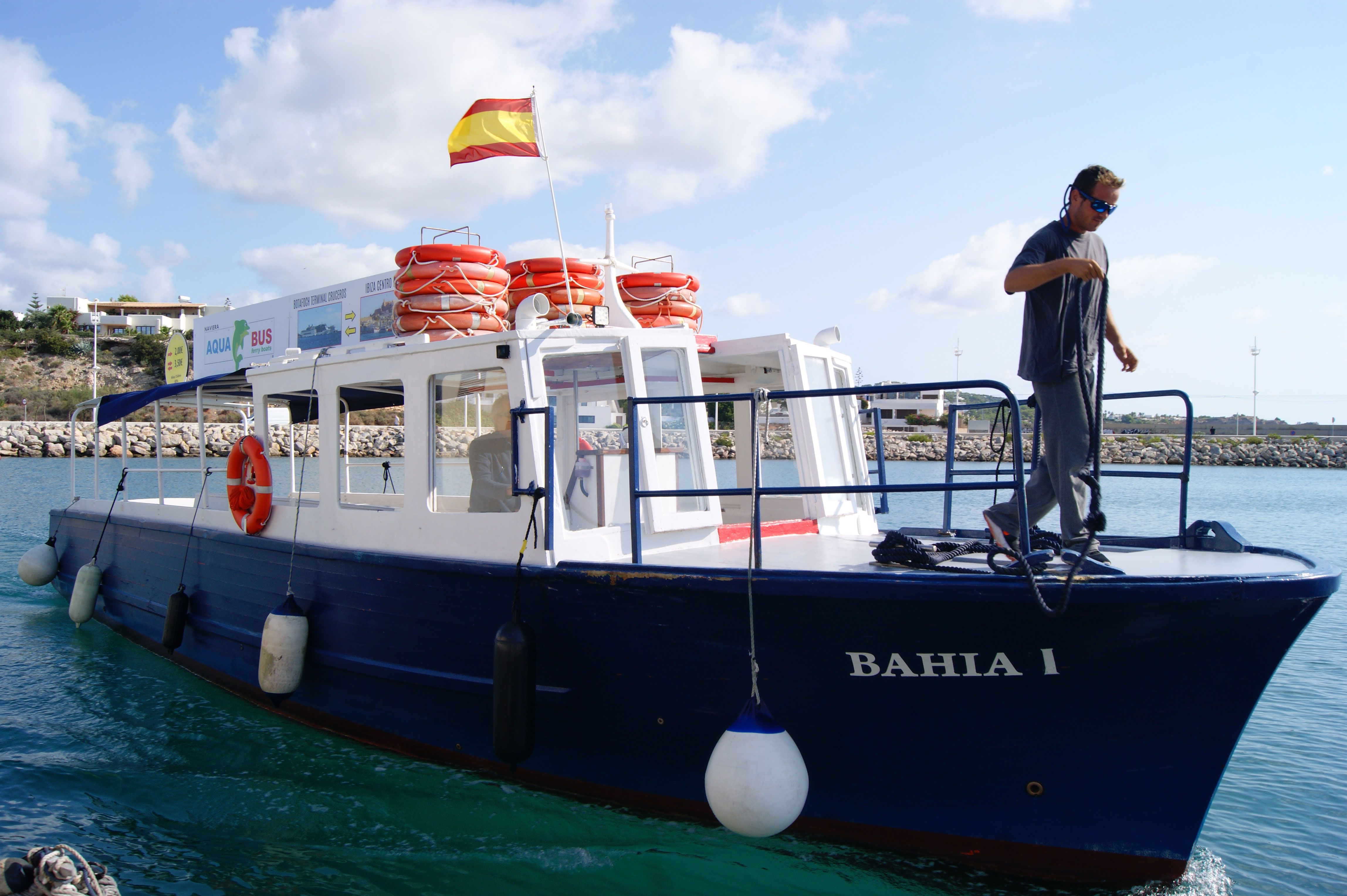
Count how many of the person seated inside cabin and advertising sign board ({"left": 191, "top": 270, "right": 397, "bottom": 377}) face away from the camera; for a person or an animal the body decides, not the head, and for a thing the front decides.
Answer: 0

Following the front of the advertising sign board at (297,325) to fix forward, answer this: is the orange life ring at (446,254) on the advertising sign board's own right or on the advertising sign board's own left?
on the advertising sign board's own left

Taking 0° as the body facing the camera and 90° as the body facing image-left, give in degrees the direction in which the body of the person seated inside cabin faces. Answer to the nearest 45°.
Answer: approximately 315°

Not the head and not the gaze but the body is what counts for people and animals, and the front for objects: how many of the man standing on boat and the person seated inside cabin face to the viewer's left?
0

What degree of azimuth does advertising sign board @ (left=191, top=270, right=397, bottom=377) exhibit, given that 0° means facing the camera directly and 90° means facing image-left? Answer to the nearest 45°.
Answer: approximately 45°
